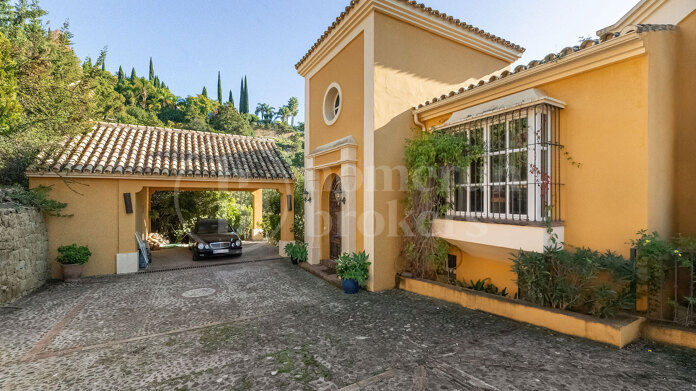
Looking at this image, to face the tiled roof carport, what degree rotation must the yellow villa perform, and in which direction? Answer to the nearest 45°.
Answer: approximately 45° to its right

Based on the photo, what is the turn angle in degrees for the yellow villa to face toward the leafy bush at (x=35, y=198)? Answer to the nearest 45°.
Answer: approximately 45° to its right

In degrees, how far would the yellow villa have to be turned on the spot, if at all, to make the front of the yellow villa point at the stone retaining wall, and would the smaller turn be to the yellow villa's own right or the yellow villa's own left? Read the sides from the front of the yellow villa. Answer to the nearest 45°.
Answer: approximately 45° to the yellow villa's own right

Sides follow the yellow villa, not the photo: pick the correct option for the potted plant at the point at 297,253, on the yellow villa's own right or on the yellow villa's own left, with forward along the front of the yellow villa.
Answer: on the yellow villa's own right

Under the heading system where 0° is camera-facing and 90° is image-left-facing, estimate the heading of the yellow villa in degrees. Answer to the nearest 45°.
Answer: approximately 45°
